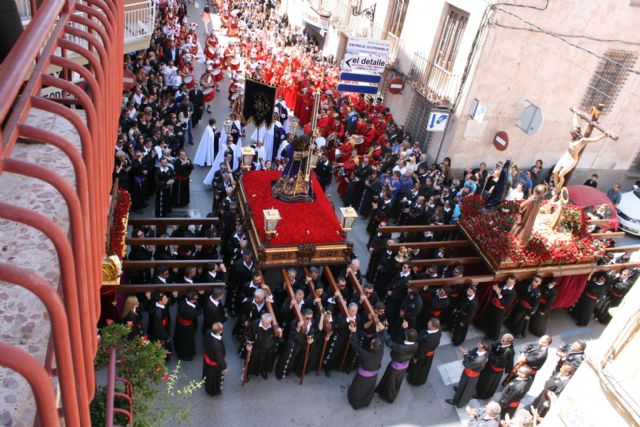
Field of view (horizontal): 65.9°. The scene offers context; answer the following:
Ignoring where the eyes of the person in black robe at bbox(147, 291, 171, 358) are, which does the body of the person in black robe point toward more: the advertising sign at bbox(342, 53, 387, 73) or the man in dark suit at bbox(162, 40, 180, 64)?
the advertising sign

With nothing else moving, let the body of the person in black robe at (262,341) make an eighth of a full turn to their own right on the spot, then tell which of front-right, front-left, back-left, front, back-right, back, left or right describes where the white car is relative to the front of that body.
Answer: back

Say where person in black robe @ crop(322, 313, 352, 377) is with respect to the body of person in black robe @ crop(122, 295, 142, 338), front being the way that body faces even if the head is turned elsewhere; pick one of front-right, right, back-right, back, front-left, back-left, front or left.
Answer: front

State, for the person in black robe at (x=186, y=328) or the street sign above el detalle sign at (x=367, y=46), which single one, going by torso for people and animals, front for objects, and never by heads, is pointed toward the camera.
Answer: the street sign above el detalle sign

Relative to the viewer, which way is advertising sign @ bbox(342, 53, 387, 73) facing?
toward the camera

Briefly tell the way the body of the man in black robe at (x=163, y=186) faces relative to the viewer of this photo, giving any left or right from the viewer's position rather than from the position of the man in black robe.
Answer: facing the viewer

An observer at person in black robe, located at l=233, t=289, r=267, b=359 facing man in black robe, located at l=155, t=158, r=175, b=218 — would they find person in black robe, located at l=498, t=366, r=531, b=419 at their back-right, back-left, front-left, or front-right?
back-right

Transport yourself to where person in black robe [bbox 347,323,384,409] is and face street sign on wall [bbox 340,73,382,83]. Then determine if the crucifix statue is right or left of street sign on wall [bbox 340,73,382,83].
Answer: right

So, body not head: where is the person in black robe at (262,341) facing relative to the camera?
toward the camera

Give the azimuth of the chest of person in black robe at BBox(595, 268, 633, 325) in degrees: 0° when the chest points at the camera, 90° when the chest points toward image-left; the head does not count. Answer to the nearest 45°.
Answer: approximately 45°

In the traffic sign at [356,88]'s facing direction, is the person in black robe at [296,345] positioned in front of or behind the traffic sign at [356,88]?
in front

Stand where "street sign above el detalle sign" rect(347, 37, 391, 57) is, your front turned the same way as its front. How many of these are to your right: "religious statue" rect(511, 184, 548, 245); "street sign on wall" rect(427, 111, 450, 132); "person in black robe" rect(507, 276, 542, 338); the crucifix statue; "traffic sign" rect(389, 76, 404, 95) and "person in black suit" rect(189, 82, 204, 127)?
1

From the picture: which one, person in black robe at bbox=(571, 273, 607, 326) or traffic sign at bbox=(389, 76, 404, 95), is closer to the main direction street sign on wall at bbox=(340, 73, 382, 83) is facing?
the person in black robe

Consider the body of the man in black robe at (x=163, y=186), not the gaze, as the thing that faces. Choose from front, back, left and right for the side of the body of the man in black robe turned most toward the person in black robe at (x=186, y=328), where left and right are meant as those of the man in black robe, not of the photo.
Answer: front
